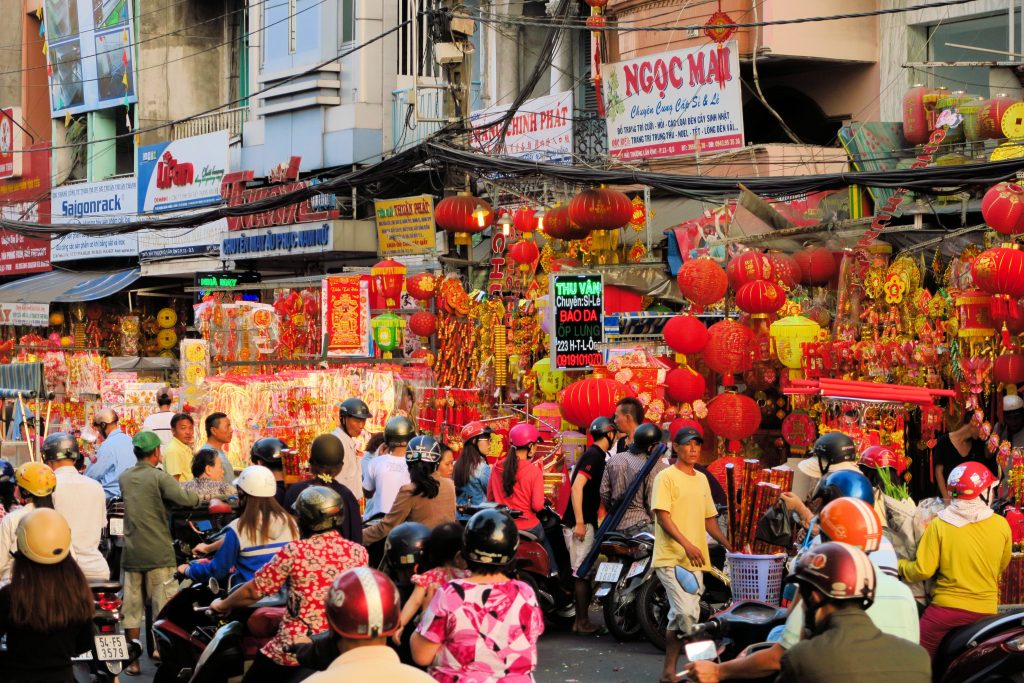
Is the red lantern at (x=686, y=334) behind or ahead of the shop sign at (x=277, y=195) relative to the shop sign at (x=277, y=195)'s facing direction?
ahead

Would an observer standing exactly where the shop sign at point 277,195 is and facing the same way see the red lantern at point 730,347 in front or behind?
in front

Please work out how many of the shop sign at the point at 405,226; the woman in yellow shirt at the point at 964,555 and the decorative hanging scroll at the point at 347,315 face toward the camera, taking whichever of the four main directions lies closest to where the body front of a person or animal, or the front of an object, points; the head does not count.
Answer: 2

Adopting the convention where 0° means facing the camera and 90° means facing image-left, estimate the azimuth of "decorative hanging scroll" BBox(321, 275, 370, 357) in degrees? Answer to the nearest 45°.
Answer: approximately 0°

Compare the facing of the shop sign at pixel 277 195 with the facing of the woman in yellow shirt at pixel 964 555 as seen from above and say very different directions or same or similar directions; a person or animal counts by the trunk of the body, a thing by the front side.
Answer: very different directions

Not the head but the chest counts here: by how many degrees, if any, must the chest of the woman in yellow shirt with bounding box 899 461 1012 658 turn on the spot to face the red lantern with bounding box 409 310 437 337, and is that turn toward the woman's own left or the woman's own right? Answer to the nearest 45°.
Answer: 0° — they already face it

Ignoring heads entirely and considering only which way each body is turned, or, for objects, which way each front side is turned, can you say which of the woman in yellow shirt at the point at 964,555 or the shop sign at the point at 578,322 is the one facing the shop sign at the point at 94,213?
the woman in yellow shirt

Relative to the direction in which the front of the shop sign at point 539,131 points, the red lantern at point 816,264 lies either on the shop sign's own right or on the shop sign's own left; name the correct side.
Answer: on the shop sign's own left
